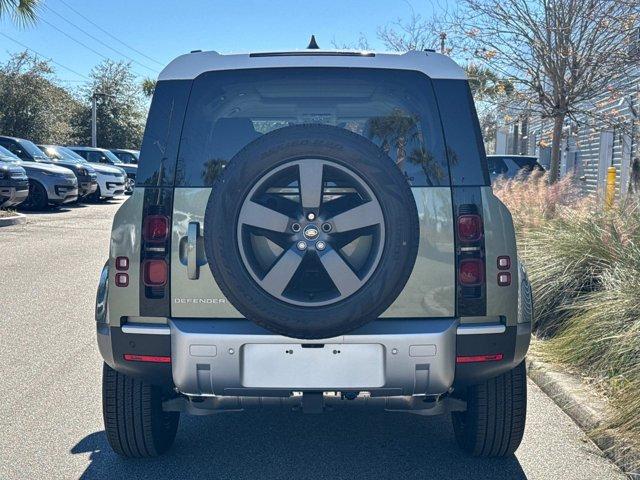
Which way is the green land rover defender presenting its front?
away from the camera

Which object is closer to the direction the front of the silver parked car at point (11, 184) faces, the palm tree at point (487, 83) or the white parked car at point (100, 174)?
the palm tree

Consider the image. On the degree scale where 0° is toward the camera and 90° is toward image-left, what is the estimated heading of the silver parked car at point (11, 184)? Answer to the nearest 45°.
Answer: approximately 315°

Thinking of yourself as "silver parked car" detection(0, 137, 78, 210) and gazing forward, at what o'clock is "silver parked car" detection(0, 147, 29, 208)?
"silver parked car" detection(0, 147, 29, 208) is roughly at 2 o'clock from "silver parked car" detection(0, 137, 78, 210).

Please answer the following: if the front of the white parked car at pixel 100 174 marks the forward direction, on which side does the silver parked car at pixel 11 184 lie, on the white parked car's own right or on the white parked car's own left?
on the white parked car's own right

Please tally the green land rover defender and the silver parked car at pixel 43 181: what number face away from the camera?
1

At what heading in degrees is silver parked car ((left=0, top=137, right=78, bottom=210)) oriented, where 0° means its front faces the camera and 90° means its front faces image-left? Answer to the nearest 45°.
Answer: approximately 315°

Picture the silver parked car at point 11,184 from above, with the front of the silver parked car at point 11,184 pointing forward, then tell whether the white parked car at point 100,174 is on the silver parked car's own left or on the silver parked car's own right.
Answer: on the silver parked car's own left

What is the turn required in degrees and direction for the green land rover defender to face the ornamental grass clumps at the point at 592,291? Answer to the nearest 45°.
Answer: approximately 45° to its right
